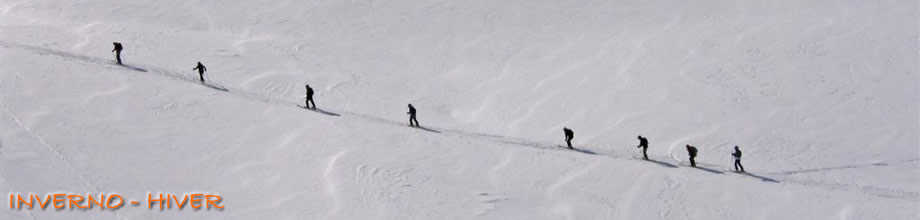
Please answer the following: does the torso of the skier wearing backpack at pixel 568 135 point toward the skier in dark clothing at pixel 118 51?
yes

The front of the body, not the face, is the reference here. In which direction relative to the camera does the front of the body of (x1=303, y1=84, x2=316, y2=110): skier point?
to the viewer's left

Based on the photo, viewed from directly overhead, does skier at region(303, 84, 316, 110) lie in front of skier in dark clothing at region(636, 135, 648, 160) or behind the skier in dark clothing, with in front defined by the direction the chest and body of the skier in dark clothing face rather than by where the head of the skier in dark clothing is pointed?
in front

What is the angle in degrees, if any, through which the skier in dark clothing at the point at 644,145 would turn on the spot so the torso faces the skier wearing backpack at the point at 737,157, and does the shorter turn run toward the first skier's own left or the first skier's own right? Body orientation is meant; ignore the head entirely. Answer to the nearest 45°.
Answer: approximately 180°

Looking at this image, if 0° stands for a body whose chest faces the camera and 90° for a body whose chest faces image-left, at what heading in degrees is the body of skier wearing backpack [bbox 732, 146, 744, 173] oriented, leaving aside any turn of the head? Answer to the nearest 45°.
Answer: approximately 90°

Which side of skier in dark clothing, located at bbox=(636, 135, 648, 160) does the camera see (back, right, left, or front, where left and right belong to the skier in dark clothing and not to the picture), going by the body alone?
left

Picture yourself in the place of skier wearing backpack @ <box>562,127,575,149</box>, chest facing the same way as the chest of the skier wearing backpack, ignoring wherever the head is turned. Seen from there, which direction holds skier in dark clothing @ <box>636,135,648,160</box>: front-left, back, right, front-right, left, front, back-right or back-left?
back

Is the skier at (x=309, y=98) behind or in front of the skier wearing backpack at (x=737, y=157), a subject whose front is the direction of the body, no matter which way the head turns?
in front

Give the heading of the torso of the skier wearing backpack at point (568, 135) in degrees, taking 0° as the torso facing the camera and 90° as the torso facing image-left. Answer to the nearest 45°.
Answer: approximately 90°

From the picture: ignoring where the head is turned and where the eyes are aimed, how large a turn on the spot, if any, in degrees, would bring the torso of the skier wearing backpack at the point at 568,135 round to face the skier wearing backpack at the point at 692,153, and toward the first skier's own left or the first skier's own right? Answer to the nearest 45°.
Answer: approximately 180°

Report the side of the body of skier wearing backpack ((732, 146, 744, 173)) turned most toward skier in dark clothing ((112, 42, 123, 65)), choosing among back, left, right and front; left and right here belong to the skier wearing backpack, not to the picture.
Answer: front
